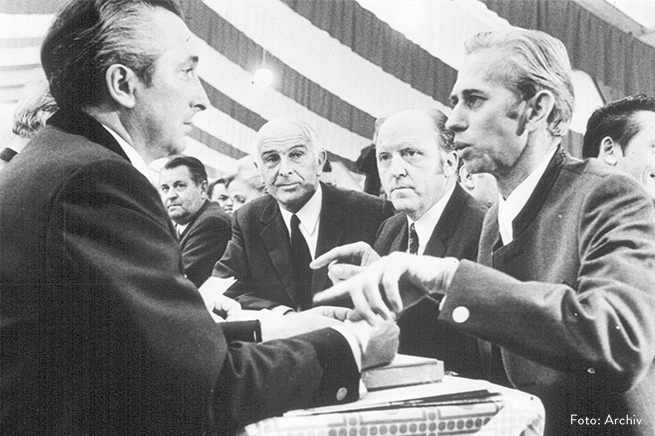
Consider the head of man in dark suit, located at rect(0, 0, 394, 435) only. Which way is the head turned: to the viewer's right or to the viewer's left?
to the viewer's right

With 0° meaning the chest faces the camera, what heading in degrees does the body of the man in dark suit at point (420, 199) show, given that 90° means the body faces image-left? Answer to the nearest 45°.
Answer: approximately 45°
